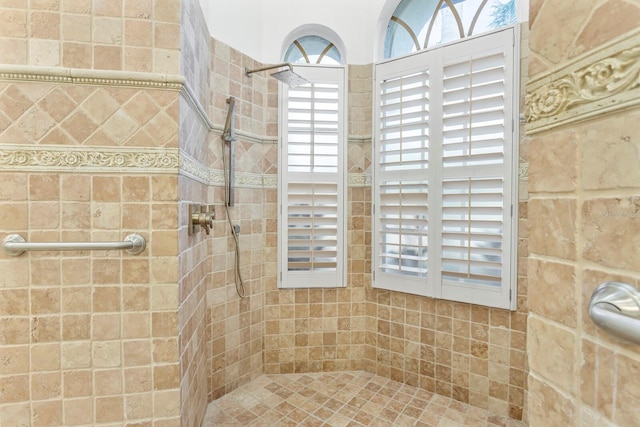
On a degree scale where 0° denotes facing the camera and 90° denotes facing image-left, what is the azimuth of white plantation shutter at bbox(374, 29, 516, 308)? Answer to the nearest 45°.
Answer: approximately 45°

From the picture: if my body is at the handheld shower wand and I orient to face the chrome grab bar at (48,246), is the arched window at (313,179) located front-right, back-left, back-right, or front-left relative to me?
back-left

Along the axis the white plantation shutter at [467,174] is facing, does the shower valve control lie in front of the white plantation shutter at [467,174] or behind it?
in front

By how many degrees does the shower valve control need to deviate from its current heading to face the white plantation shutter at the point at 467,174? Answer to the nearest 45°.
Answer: approximately 45° to its left

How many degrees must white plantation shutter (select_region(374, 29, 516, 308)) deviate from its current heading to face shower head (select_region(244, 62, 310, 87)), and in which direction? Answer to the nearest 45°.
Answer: approximately 45° to its right

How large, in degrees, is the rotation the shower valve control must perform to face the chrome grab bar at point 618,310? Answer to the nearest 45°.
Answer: approximately 45° to its right

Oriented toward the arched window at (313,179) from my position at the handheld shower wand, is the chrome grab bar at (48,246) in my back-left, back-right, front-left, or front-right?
back-right

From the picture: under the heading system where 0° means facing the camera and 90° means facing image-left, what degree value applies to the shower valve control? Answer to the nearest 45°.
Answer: approximately 315°

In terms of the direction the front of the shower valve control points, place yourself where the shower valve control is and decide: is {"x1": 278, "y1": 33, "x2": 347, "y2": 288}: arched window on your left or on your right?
on your left
